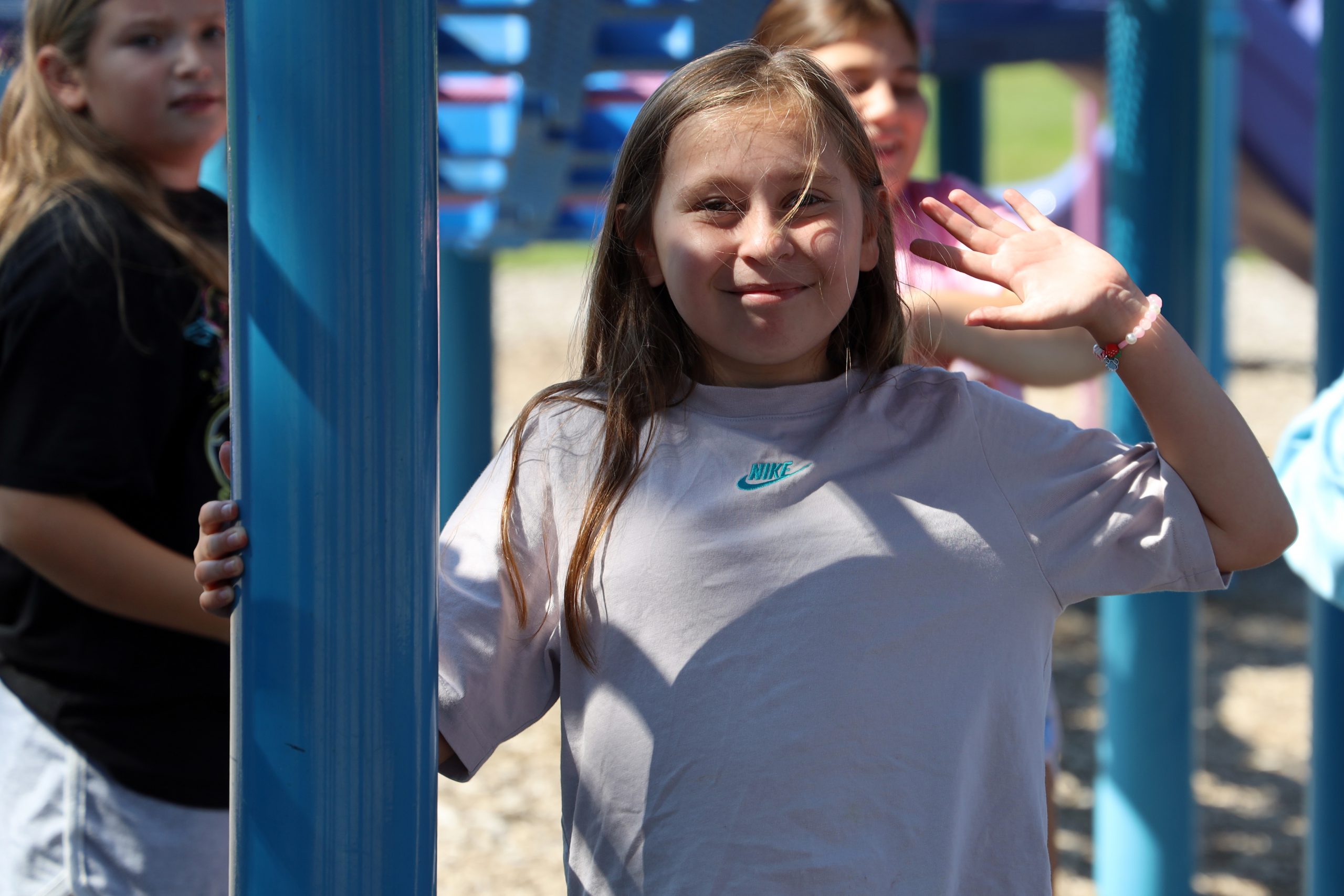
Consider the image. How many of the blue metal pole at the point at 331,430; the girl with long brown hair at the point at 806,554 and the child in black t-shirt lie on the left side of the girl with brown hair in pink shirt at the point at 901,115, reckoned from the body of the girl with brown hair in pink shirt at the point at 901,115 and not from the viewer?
0

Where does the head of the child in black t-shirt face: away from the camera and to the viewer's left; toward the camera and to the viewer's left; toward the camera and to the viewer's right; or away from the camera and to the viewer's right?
toward the camera and to the viewer's right

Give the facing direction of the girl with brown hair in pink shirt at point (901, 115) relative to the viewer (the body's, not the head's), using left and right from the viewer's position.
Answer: facing the viewer and to the right of the viewer

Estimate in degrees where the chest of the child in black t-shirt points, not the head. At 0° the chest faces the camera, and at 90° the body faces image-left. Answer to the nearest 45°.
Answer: approximately 315°

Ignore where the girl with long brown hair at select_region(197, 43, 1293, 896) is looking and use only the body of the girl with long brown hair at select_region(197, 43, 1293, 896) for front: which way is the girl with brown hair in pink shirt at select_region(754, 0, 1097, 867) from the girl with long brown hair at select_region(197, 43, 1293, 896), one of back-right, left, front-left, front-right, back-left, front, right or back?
back

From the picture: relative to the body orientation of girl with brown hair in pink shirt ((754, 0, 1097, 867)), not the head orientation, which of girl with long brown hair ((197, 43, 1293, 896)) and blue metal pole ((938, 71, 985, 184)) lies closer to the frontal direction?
the girl with long brown hair

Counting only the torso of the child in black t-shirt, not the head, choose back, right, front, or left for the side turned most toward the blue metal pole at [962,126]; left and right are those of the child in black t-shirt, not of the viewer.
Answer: left

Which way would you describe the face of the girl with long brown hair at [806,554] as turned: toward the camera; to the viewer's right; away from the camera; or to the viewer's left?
toward the camera

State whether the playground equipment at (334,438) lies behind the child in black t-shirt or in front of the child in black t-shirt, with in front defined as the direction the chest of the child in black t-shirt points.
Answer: in front

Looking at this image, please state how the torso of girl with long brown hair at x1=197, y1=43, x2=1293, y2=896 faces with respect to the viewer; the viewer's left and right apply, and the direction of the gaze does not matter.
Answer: facing the viewer

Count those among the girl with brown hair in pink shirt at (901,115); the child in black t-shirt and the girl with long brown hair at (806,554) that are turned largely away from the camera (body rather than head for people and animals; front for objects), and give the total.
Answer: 0

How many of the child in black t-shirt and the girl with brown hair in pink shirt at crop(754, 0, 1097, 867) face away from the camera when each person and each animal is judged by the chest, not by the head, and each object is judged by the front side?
0

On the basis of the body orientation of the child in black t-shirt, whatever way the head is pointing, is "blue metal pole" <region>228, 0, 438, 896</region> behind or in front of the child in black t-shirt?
in front

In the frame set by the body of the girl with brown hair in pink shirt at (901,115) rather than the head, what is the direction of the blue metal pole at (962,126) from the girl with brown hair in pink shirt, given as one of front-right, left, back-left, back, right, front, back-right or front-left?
back-left
